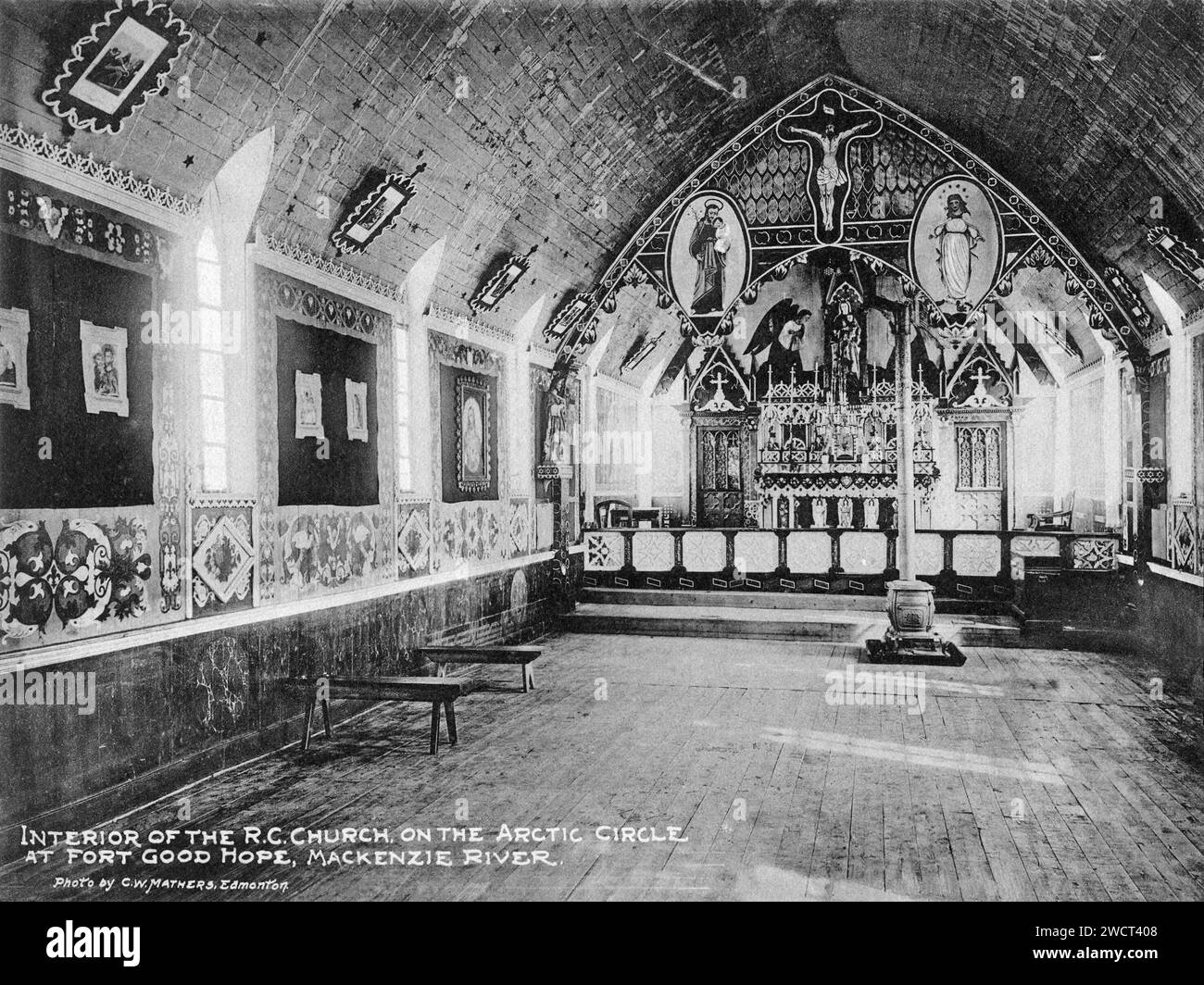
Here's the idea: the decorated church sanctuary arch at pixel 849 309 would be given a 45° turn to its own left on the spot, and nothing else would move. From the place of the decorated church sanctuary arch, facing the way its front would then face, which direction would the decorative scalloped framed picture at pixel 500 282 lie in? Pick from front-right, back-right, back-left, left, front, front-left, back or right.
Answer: right

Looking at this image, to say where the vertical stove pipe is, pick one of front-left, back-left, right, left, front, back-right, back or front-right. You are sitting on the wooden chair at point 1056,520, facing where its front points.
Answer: left

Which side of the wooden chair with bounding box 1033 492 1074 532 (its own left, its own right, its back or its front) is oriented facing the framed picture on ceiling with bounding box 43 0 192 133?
left

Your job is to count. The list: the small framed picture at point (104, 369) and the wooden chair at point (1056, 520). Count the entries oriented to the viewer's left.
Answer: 1

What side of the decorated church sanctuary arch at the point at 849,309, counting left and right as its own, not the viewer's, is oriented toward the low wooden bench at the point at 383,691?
front

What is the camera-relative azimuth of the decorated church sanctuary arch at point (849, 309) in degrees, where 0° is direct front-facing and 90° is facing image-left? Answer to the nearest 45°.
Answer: approximately 0°

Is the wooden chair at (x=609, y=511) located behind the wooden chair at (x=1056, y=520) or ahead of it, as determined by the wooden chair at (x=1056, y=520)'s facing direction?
ahead

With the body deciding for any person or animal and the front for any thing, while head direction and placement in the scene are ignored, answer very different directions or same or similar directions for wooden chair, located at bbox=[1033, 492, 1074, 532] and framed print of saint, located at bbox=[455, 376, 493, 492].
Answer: very different directions

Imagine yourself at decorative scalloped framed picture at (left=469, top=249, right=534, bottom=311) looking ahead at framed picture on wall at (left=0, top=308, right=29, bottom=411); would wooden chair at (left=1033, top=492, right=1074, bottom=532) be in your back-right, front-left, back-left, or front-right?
back-left

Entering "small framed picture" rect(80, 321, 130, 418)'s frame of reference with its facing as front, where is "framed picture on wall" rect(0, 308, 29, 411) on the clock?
The framed picture on wall is roughly at 3 o'clock from the small framed picture.

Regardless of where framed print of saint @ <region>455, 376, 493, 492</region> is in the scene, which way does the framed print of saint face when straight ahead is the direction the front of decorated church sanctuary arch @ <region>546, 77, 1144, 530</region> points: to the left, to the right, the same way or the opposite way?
to the left

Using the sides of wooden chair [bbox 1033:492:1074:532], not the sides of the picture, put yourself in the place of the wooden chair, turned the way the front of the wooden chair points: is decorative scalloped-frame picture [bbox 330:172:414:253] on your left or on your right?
on your left

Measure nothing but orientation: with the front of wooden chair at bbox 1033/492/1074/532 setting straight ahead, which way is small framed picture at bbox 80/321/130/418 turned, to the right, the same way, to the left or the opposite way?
the opposite way

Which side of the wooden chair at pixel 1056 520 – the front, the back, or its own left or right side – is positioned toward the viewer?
left

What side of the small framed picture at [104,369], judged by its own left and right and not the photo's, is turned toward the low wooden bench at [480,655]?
left
